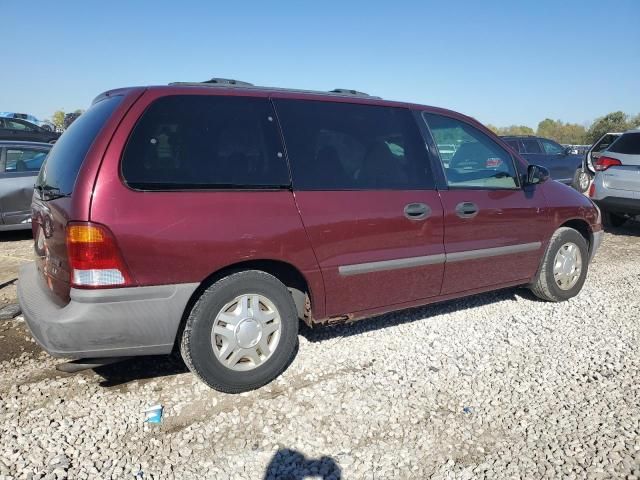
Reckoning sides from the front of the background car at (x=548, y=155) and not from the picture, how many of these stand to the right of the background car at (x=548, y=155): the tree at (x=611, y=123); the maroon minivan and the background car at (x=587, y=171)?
2

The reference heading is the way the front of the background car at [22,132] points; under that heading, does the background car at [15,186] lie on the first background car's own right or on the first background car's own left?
on the first background car's own right

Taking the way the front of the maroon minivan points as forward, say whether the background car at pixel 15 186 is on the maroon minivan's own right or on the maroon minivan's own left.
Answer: on the maroon minivan's own left

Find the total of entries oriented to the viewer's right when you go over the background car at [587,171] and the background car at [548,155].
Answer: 1

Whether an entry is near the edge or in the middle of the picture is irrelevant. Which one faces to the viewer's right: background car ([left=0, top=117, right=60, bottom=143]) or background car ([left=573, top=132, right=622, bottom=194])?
background car ([left=0, top=117, right=60, bottom=143])

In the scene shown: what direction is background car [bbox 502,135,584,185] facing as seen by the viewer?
to the viewer's right
